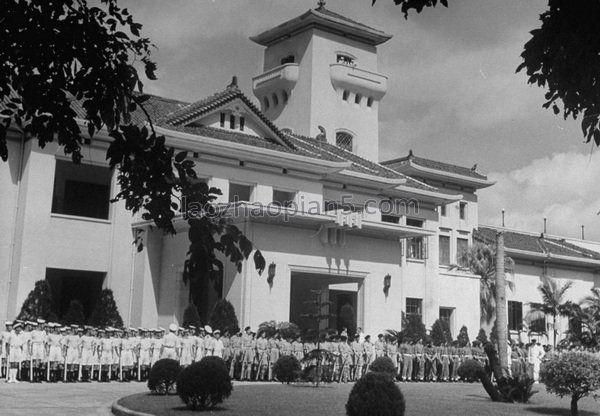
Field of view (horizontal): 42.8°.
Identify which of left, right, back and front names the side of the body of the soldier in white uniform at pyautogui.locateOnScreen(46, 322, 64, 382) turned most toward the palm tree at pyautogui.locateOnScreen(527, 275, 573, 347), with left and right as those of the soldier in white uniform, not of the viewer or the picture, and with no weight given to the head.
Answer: left

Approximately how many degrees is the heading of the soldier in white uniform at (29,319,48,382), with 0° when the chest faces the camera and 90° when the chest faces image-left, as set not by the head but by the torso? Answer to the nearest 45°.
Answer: approximately 315°

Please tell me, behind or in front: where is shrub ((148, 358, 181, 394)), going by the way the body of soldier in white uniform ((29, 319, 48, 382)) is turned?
in front

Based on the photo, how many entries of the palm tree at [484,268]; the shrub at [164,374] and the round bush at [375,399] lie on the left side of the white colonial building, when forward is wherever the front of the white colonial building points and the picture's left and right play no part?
1

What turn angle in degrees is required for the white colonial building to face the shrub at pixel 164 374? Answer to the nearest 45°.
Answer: approximately 45° to its right

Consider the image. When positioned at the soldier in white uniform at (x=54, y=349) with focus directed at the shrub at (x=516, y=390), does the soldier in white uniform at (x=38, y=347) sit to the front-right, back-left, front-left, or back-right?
back-right

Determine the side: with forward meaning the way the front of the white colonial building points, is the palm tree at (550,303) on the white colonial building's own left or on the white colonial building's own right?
on the white colonial building's own left

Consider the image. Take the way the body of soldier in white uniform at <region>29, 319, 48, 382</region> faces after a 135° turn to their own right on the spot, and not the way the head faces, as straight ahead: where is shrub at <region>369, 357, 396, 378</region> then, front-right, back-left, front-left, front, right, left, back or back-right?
back
